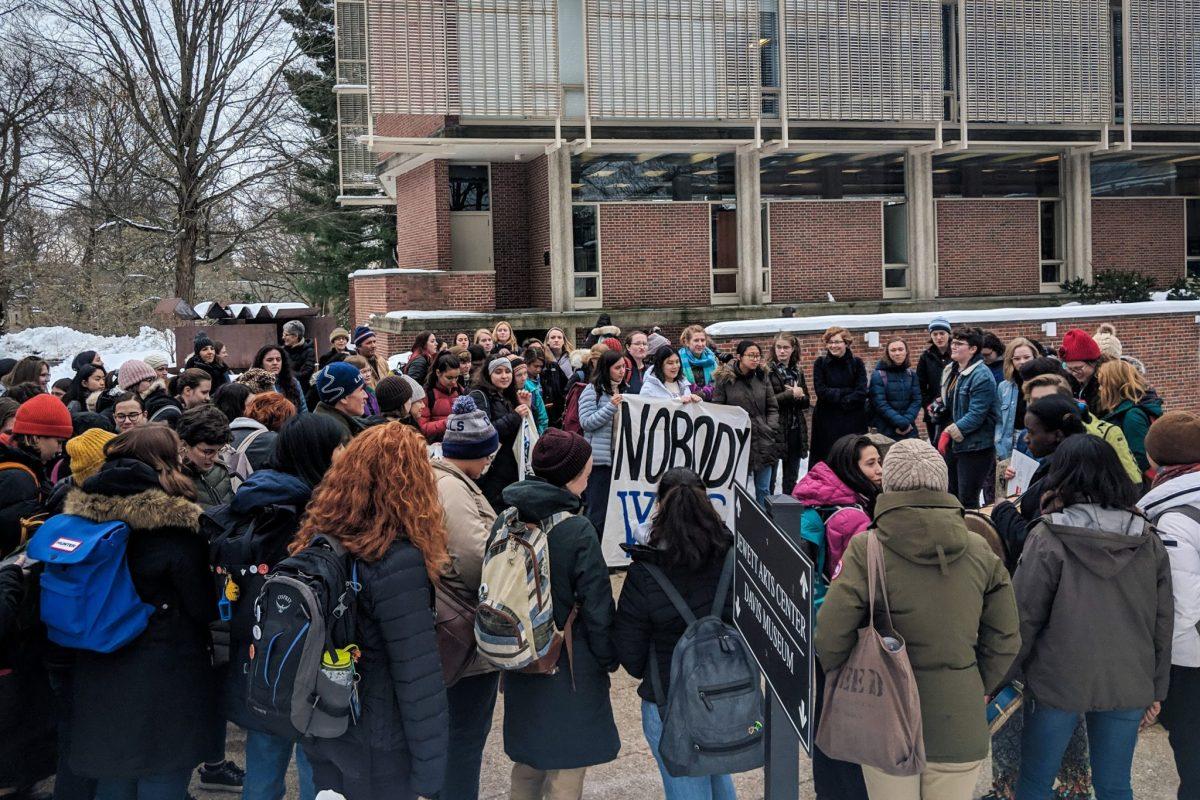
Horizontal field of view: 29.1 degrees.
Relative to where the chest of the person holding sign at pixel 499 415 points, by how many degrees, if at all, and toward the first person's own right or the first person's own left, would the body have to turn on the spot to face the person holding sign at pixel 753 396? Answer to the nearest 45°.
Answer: approximately 90° to the first person's own left

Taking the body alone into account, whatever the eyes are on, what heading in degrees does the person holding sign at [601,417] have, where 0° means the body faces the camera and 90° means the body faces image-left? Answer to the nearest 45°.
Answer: approximately 315°

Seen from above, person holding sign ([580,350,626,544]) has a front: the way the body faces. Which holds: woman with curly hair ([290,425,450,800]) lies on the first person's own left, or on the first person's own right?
on the first person's own right

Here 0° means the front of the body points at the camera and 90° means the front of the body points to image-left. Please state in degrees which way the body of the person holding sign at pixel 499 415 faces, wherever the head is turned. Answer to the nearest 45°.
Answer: approximately 315°

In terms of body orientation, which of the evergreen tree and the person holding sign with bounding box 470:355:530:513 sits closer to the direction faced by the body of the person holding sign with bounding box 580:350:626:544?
the person holding sign
